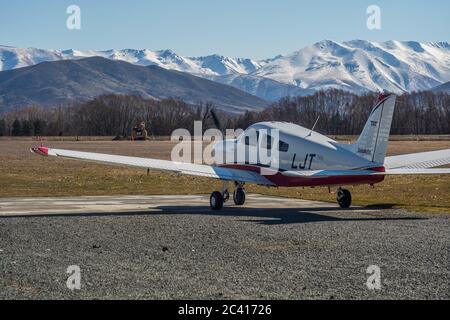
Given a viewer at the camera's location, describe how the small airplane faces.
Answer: facing away from the viewer and to the left of the viewer
